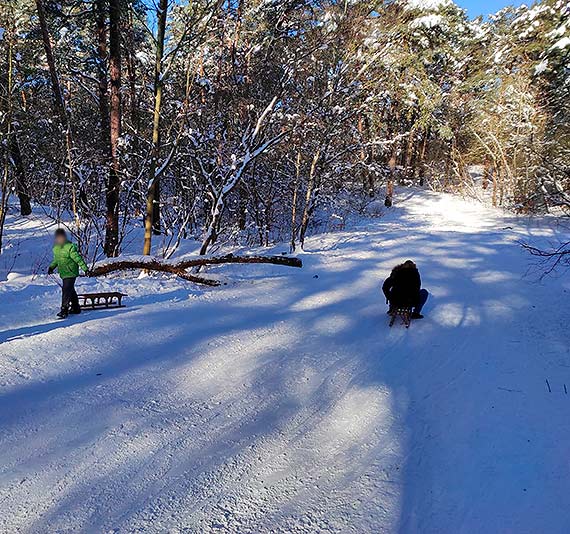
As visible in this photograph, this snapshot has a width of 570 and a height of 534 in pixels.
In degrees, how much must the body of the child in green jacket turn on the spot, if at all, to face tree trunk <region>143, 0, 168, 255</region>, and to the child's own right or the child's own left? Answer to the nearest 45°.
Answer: approximately 180°

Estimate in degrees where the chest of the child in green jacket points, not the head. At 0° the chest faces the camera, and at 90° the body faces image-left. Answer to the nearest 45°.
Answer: approximately 45°

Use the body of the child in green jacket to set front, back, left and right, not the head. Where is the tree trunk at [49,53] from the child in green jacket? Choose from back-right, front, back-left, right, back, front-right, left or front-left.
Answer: back-right

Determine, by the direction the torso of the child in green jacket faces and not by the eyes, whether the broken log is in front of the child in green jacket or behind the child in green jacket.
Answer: behind

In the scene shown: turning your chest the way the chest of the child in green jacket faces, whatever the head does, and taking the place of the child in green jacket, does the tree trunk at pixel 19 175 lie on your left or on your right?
on your right

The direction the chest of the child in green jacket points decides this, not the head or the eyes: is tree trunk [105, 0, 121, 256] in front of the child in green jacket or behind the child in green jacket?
behind

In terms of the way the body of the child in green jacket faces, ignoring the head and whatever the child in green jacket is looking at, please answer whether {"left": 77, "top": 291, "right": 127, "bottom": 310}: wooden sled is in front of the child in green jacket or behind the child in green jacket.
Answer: behind
